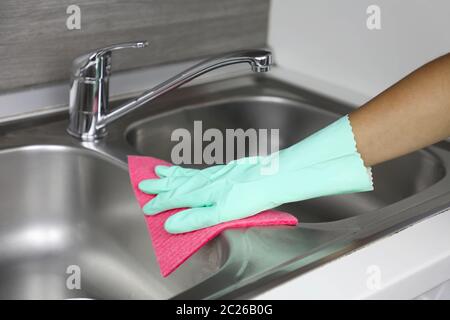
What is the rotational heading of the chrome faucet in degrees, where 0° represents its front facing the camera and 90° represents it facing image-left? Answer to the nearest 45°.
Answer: approximately 270°
